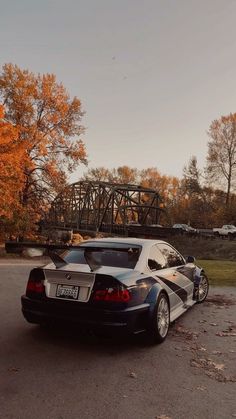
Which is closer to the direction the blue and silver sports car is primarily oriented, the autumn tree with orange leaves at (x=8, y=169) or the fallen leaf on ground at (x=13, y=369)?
the autumn tree with orange leaves

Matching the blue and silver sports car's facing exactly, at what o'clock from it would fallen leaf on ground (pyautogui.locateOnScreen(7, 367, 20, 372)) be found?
The fallen leaf on ground is roughly at 6 o'clock from the blue and silver sports car.

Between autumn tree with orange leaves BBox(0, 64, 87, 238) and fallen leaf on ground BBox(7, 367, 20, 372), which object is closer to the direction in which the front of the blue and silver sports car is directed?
the autumn tree with orange leaves

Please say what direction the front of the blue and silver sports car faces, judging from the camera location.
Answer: facing away from the viewer and to the right of the viewer

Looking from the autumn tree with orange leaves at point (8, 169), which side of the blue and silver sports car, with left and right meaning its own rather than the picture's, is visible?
left

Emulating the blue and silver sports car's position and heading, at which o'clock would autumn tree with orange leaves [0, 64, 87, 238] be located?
The autumn tree with orange leaves is roughly at 10 o'clock from the blue and silver sports car.
